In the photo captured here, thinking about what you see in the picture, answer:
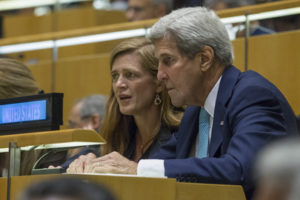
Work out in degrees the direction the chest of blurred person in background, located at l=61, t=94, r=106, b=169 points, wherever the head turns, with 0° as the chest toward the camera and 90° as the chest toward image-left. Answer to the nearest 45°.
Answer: approximately 90°

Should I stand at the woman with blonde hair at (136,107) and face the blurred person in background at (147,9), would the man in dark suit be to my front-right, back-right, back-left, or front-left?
back-right

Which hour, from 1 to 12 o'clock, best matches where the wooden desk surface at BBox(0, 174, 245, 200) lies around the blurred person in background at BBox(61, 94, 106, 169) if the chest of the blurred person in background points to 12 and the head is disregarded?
The wooden desk surface is roughly at 9 o'clock from the blurred person in background.

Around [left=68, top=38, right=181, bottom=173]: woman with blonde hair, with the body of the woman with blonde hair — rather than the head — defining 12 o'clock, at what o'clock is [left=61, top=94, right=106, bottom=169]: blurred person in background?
The blurred person in background is roughly at 4 o'clock from the woman with blonde hair.

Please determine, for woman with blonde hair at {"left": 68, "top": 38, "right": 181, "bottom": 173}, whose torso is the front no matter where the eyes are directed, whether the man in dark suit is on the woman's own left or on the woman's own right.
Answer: on the woman's own left

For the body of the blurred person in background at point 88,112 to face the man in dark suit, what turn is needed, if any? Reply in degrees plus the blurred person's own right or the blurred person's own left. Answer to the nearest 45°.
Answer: approximately 90° to the blurred person's own left

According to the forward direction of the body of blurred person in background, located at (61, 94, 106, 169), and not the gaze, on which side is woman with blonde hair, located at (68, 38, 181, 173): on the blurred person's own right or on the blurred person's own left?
on the blurred person's own left

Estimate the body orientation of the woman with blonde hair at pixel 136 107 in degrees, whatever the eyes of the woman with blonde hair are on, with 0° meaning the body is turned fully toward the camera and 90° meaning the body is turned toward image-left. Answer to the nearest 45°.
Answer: approximately 45°

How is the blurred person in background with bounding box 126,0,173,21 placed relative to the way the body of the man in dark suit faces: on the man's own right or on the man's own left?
on the man's own right

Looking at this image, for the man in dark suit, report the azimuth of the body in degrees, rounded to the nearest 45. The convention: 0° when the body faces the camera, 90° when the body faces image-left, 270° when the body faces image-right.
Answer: approximately 45°

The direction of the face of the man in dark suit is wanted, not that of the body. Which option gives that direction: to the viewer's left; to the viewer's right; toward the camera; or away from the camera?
to the viewer's left
